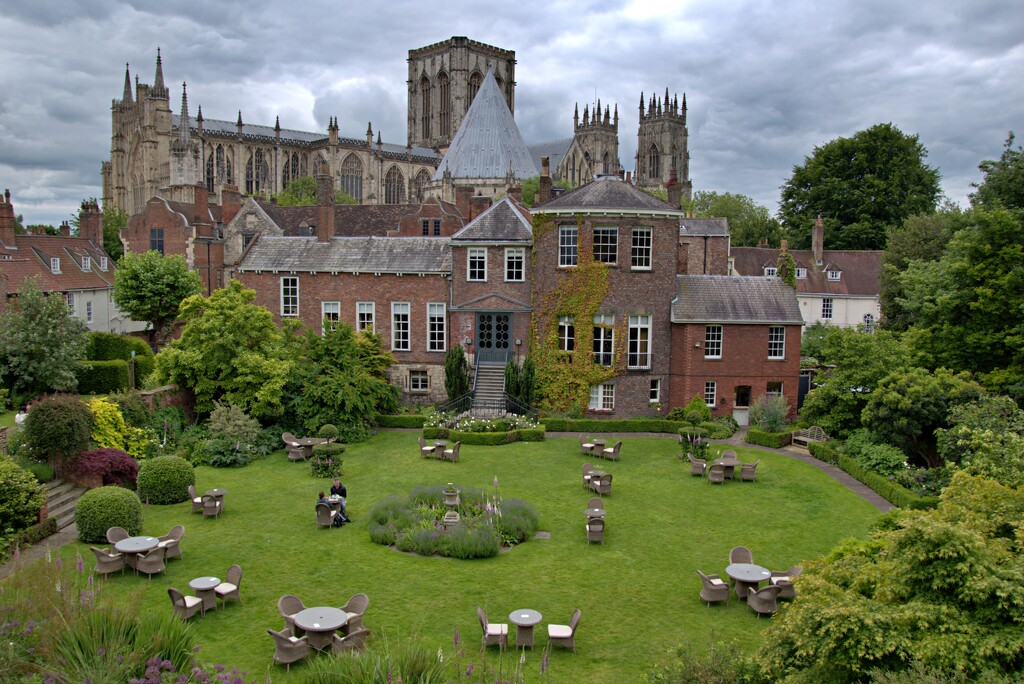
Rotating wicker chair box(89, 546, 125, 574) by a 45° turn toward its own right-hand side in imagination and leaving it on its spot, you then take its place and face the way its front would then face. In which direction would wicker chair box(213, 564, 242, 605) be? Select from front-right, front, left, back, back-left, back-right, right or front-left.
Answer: front-right

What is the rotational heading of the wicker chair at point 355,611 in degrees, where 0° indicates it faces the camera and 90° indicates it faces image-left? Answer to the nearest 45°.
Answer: approximately 45°

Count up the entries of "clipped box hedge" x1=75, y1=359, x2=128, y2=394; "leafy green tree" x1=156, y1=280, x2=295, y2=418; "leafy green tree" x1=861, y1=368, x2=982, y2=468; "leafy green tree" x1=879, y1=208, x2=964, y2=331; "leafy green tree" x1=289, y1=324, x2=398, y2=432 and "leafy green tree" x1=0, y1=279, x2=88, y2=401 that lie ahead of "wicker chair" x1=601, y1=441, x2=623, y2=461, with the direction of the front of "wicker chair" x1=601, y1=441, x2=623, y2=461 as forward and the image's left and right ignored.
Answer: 4

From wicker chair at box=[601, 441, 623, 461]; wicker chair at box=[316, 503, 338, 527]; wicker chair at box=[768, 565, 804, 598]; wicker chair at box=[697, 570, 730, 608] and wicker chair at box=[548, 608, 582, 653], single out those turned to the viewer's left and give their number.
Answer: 3

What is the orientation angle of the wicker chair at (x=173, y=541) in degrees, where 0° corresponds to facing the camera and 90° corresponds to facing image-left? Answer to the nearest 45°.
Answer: approximately 45°

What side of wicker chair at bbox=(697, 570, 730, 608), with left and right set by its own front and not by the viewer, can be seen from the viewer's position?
right

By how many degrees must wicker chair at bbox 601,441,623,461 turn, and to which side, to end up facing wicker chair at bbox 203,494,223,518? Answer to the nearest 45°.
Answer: approximately 45° to its left

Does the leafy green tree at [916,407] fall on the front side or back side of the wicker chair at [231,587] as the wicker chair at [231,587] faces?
on the back side

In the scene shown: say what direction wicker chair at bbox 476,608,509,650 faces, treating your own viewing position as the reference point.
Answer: facing to the right of the viewer

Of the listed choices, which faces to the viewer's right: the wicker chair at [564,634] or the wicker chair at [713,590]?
the wicker chair at [713,590]

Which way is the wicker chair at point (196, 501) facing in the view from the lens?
facing to the right of the viewer

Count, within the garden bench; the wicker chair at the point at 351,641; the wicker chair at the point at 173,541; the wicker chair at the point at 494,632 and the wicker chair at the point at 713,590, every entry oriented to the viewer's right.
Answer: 2

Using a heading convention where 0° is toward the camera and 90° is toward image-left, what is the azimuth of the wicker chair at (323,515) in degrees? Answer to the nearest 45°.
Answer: approximately 225°

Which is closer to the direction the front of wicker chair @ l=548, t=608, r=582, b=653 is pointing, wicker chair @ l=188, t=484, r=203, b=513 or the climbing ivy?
the wicker chair

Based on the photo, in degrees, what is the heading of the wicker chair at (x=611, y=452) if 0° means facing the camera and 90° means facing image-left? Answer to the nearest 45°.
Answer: approximately 90°

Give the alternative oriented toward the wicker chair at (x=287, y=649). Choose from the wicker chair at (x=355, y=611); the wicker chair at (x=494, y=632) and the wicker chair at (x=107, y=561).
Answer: the wicker chair at (x=355, y=611)

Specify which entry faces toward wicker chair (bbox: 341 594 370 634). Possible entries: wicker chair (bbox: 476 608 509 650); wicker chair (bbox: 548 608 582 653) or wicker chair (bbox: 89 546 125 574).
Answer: wicker chair (bbox: 548 608 582 653)
